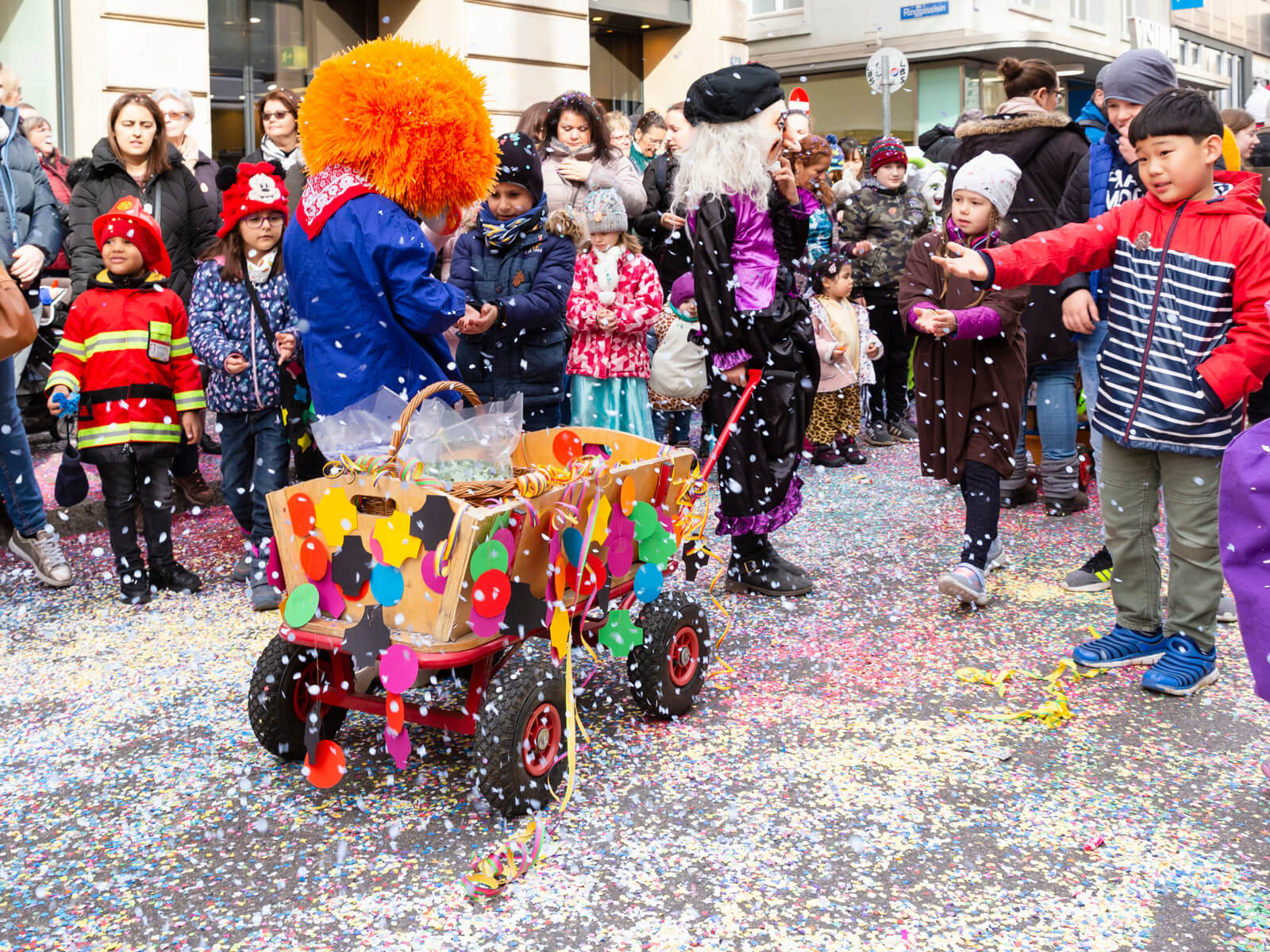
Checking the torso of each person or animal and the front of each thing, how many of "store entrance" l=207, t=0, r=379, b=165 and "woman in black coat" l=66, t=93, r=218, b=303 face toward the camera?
2

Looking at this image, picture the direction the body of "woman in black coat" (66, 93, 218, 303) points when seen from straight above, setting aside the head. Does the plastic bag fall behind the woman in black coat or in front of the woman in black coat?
in front

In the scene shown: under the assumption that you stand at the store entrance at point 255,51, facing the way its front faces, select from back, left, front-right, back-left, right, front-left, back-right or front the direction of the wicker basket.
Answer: front

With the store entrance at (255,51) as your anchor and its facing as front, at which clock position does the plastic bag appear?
The plastic bag is roughly at 12 o'clock from the store entrance.

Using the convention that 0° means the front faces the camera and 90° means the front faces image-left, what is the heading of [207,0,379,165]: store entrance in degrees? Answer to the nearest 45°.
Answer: approximately 0°

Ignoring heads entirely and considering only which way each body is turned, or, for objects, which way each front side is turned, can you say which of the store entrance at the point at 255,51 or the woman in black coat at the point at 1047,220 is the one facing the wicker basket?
the store entrance

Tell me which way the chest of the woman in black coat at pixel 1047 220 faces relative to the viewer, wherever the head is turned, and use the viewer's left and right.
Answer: facing away from the viewer and to the right of the viewer

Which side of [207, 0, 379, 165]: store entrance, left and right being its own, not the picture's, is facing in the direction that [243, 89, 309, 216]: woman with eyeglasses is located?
front

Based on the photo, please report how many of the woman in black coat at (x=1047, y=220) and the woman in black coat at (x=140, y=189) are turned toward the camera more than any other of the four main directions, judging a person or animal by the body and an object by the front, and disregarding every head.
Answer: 1

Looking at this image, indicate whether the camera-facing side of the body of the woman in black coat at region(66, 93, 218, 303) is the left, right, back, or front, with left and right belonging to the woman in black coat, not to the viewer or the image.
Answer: front

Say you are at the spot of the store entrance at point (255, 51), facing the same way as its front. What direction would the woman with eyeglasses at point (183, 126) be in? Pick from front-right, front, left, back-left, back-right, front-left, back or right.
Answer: front

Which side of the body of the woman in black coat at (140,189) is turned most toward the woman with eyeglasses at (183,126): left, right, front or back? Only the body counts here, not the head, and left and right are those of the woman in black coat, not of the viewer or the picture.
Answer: back
